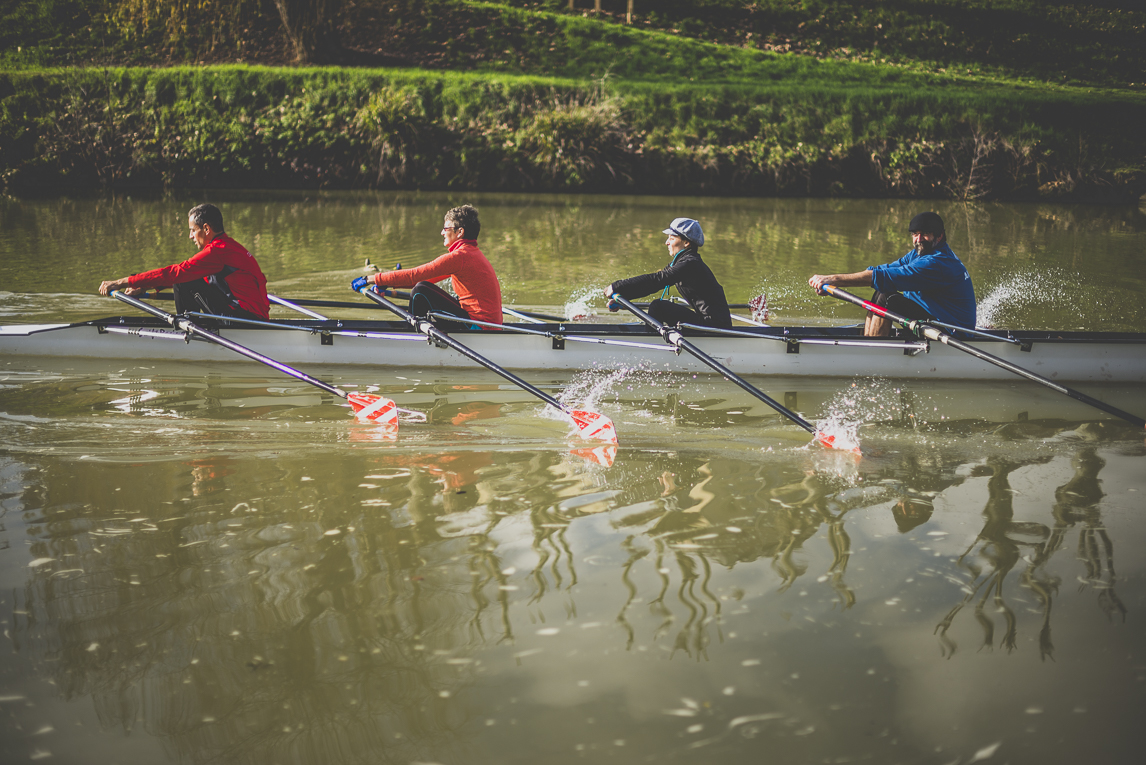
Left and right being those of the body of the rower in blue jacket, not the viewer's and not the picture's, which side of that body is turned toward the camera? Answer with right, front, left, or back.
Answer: left

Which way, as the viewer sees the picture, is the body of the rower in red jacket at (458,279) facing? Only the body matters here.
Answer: to the viewer's left

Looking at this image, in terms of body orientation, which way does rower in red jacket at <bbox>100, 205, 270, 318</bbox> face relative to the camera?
to the viewer's left

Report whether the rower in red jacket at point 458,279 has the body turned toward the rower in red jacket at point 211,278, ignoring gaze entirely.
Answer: yes

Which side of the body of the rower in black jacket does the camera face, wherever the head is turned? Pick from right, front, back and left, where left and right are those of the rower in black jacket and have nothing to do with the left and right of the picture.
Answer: left

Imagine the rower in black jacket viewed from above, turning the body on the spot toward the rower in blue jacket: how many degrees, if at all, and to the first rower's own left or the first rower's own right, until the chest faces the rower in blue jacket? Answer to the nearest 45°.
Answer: approximately 180°

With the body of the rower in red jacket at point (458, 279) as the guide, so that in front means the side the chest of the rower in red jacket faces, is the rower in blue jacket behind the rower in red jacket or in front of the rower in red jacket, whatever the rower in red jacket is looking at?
behind

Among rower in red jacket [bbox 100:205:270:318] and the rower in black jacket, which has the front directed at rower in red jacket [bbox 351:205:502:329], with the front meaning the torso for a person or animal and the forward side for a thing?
the rower in black jacket

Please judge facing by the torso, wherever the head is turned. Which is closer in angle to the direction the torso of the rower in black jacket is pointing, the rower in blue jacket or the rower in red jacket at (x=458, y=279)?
the rower in red jacket

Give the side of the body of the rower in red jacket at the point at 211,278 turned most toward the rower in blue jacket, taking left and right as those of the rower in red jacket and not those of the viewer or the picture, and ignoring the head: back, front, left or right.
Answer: back
